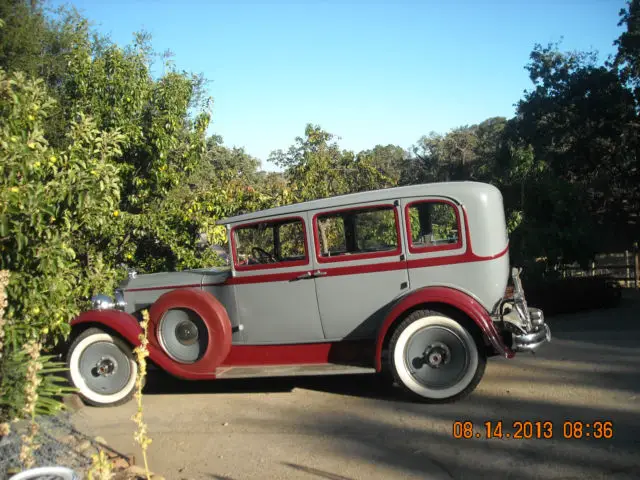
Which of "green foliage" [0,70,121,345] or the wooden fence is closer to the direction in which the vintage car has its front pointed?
the green foliage

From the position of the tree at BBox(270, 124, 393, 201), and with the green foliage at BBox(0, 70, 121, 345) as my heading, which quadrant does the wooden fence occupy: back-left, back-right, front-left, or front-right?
back-left

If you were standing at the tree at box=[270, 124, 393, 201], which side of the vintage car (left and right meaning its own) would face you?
right

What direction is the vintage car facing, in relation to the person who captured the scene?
facing to the left of the viewer

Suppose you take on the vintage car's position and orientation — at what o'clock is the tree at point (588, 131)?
The tree is roughly at 4 o'clock from the vintage car.

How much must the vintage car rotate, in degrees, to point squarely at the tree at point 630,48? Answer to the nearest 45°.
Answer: approximately 135° to its right

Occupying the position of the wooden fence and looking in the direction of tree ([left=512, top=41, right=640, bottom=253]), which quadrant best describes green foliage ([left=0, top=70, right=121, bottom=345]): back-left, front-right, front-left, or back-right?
back-left

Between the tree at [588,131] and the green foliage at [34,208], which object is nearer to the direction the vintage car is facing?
the green foliage

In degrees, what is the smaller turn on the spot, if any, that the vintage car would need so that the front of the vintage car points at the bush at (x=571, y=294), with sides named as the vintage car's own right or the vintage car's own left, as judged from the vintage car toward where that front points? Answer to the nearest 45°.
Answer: approximately 135° to the vintage car's own right

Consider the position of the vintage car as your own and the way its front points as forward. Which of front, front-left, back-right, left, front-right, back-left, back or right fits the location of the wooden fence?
back-right

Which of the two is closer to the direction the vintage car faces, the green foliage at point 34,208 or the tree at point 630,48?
the green foliage
